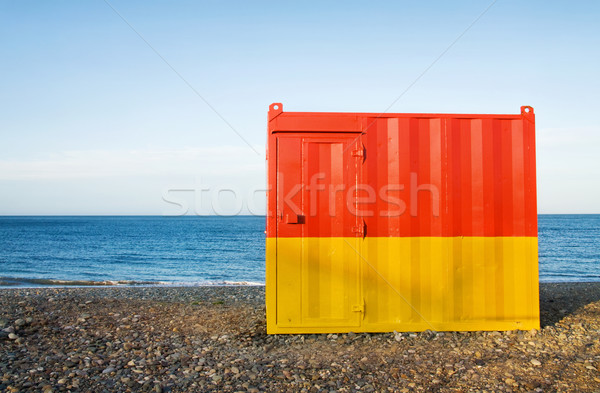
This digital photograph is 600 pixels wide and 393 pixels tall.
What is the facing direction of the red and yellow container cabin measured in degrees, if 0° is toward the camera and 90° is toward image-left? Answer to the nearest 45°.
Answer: approximately 0°
